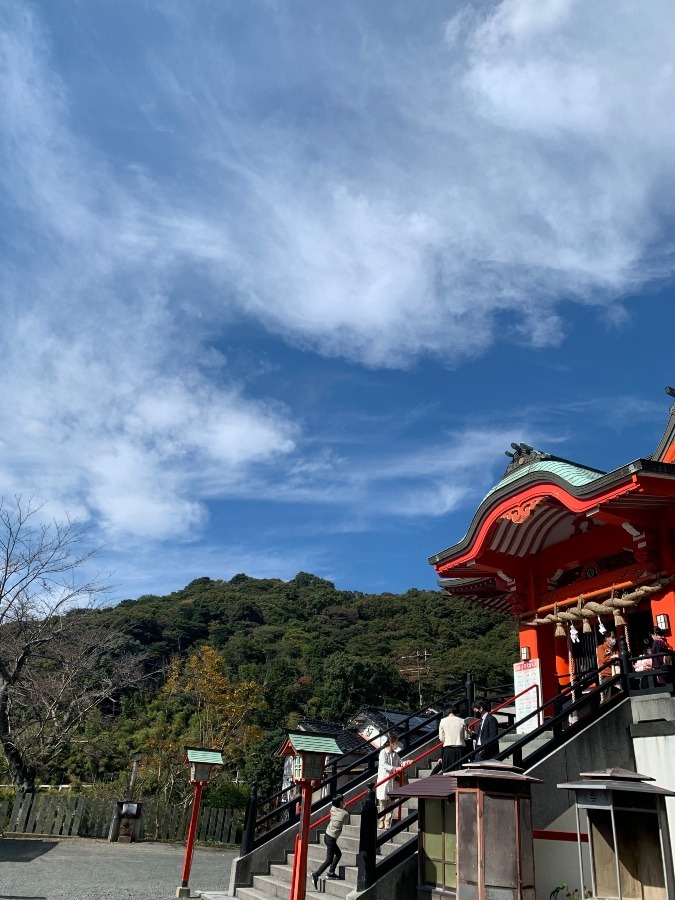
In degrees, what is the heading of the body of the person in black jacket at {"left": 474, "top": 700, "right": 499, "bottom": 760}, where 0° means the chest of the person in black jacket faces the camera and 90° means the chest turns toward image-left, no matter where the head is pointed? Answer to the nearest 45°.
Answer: approximately 45°

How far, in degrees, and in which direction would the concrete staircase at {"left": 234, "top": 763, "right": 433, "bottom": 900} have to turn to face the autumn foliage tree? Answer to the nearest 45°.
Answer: approximately 135° to its right

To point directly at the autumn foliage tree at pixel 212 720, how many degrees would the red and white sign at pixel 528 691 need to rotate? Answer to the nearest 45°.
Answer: approximately 90° to its right

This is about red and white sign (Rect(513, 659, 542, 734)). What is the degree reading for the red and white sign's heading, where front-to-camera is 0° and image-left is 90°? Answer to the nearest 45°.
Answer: approximately 45°
